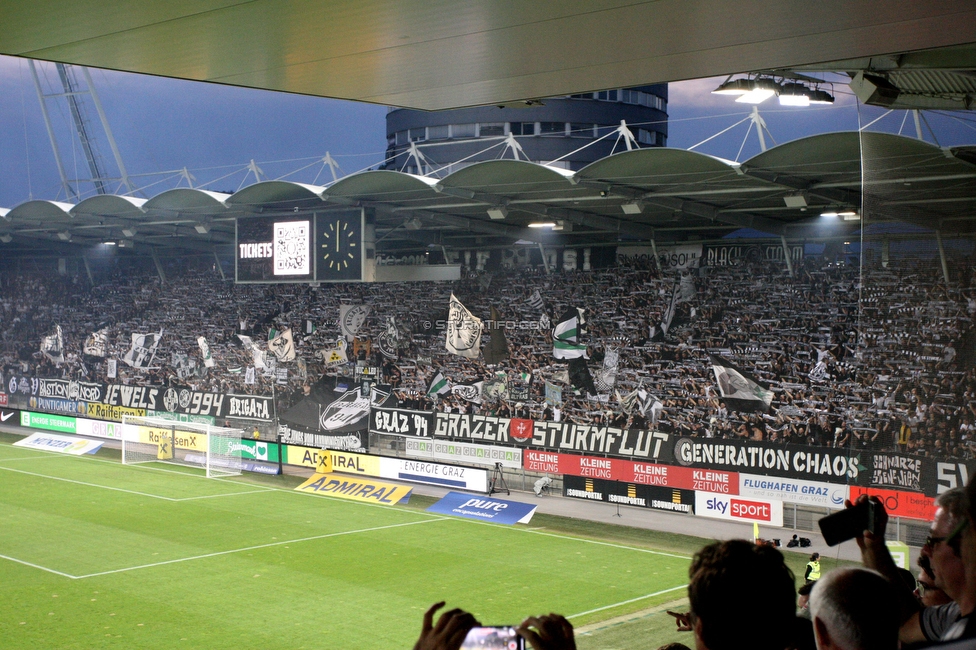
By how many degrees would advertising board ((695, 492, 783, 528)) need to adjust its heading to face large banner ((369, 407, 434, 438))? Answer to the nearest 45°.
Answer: approximately 90° to its right

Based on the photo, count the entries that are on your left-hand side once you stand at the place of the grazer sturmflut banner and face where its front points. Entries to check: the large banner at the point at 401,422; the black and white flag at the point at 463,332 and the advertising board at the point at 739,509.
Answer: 1

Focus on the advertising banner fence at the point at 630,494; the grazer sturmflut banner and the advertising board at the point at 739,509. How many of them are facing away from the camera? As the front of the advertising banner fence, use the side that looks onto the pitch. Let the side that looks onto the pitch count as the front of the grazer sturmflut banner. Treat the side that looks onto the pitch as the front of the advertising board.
0

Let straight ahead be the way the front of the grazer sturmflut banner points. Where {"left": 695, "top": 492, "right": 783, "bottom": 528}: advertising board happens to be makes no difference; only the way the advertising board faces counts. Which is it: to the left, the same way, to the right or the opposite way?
the same way

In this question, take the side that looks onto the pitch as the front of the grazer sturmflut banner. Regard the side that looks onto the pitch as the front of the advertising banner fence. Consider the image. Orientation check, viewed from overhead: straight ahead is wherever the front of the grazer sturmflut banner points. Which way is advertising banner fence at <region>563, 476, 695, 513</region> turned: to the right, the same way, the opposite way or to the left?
the same way

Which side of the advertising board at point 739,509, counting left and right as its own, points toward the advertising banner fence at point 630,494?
right

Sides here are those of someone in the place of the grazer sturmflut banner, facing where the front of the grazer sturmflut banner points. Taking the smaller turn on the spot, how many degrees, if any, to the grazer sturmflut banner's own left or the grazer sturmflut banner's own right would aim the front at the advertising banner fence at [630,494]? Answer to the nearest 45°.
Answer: approximately 90° to the grazer sturmflut banner's own left

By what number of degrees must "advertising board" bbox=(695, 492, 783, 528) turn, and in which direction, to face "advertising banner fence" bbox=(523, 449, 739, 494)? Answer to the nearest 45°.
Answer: approximately 90° to its right

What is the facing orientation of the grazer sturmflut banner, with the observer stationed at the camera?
facing the viewer and to the left of the viewer

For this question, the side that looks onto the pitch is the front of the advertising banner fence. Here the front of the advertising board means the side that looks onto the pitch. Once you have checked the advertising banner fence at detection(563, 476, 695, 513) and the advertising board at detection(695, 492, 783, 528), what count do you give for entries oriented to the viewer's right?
0

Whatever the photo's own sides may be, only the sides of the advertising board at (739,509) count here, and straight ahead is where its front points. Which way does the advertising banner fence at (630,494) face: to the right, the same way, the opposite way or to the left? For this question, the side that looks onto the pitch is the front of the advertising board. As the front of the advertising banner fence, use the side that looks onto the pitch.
the same way

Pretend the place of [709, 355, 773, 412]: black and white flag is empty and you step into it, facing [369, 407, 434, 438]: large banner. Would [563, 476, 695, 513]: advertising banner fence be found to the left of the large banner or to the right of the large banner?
left

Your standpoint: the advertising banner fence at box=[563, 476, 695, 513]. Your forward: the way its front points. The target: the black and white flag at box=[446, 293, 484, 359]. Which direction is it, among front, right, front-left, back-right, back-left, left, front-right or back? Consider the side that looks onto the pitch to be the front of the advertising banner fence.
right

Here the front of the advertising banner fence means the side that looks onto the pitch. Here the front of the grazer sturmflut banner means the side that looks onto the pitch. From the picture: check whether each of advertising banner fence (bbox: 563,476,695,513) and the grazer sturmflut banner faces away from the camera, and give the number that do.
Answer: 0

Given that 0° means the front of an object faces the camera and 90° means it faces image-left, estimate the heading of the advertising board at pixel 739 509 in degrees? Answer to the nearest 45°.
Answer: approximately 45°
